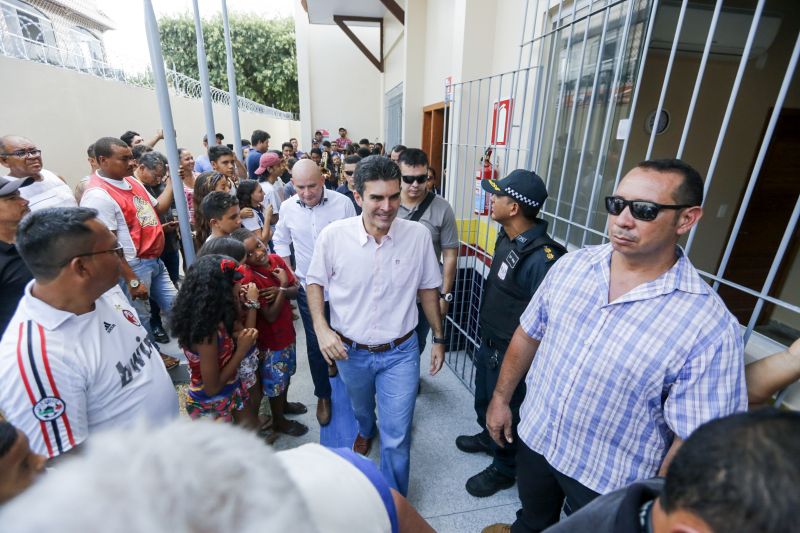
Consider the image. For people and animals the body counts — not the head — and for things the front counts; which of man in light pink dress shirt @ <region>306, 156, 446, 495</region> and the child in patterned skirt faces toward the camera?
the man in light pink dress shirt

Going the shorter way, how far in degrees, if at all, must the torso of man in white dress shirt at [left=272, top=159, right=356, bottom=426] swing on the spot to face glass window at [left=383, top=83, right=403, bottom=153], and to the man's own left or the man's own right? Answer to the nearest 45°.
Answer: approximately 180°

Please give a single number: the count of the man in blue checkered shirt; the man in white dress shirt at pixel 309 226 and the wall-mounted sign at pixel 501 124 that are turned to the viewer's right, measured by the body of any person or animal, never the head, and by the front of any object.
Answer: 0

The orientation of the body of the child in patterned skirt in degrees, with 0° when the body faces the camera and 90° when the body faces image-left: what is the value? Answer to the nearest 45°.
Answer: approximately 270°

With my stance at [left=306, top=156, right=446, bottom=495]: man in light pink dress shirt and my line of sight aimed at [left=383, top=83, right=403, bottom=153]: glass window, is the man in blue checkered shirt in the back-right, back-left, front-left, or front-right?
back-right

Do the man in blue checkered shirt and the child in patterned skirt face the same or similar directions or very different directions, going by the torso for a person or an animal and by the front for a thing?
very different directions

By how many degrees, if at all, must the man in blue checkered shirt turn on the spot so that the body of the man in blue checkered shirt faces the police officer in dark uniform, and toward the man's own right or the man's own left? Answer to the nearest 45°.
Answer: approximately 90° to the man's own right

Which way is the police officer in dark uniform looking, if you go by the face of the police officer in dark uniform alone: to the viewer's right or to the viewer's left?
to the viewer's left

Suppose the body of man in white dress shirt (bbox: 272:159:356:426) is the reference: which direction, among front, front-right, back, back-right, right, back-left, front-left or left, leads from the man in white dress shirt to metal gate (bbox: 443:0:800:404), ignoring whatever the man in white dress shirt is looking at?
left

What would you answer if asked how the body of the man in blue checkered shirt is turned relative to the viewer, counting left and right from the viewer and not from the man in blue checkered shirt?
facing the viewer and to the left of the viewer

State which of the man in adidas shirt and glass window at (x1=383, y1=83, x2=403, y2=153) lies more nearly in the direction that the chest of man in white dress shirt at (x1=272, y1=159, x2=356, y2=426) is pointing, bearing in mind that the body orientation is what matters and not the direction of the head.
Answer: the man in adidas shirt

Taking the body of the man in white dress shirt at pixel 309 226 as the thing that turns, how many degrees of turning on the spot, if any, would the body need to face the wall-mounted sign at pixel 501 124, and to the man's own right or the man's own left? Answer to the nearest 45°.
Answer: approximately 90° to the man's own left

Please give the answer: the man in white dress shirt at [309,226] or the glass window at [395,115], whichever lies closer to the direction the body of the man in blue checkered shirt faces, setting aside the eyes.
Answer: the man in white dress shirt

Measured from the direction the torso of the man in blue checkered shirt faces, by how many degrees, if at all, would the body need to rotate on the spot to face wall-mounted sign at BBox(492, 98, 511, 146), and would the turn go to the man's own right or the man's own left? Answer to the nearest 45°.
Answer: approximately 90° to the man's own right

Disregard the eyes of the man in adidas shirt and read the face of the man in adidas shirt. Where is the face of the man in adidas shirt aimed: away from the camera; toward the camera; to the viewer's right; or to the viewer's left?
to the viewer's right

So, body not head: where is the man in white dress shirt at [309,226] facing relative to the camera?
toward the camera

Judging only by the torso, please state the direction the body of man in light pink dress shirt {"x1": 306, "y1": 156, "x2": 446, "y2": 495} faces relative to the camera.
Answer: toward the camera

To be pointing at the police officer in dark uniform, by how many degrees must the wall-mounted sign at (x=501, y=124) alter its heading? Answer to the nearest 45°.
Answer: approximately 45° to its left

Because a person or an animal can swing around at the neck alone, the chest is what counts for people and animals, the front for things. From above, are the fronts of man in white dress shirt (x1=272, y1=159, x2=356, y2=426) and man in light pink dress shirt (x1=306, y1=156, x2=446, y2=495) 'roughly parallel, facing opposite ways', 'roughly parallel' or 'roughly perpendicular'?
roughly parallel

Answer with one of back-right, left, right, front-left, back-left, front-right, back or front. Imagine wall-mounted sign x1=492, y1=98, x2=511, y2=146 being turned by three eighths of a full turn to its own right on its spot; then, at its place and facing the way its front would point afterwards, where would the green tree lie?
front-left
